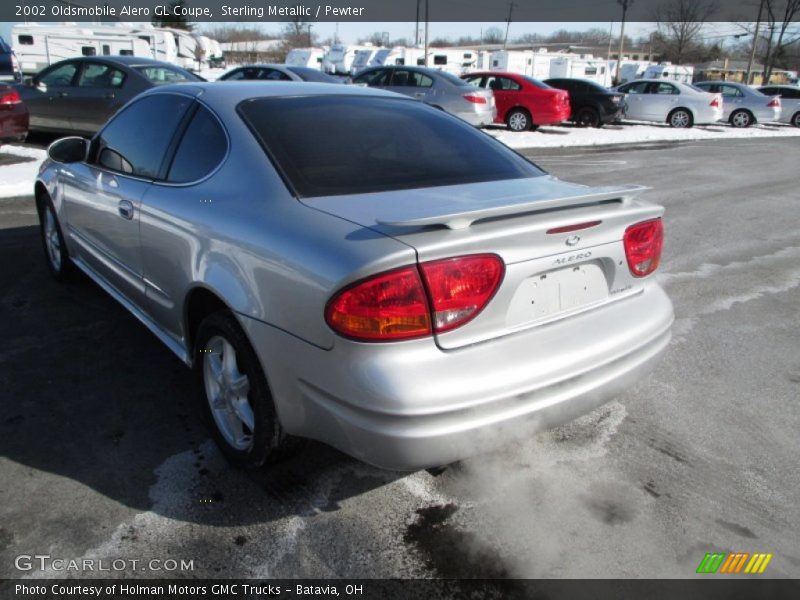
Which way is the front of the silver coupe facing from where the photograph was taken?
facing away from the viewer and to the left of the viewer

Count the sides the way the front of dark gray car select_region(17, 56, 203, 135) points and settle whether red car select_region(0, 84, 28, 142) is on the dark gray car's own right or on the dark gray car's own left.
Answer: on the dark gray car's own left

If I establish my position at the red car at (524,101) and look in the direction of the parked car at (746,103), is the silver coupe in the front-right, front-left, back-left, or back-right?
back-right

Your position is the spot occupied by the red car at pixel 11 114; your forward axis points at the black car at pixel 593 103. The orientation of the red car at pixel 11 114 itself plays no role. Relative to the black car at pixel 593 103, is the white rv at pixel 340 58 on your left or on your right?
left

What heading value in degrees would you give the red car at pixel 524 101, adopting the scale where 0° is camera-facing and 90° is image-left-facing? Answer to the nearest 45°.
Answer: approximately 135°

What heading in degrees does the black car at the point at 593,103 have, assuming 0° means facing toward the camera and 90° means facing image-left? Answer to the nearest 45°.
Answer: approximately 135°

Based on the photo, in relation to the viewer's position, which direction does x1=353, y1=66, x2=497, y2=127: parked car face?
facing away from the viewer and to the left of the viewer

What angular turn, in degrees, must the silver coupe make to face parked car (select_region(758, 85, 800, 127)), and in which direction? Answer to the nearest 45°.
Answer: approximately 90° to its right
